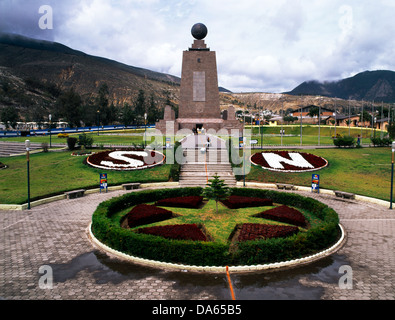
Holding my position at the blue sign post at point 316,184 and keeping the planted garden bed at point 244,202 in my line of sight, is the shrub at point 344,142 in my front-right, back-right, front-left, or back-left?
back-right
